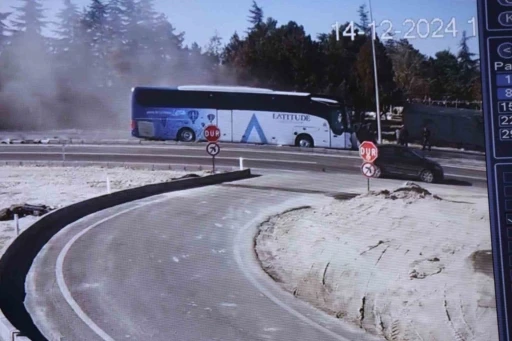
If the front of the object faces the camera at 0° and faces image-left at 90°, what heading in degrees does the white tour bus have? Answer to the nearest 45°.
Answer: approximately 270°

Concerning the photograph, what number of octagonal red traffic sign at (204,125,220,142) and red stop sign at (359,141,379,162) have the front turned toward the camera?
2

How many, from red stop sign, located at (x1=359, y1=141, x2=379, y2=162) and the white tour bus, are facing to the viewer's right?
1

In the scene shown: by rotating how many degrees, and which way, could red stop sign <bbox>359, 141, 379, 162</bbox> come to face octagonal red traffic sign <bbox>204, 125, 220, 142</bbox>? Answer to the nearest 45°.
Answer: approximately 90° to its right

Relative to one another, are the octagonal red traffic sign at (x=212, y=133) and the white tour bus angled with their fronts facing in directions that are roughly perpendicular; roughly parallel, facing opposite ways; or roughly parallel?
roughly perpendicular

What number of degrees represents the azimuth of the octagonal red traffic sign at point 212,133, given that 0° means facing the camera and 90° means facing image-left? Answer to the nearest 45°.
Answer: approximately 0°
